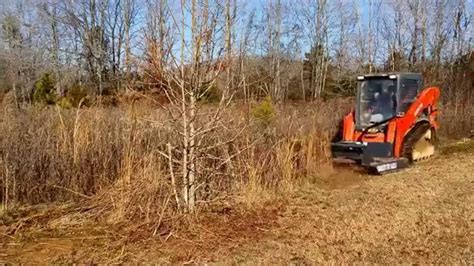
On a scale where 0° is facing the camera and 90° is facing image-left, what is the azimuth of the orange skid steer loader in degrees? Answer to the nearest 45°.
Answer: approximately 45°

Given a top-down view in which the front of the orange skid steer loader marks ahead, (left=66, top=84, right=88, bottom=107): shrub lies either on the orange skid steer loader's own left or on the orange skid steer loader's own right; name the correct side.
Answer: on the orange skid steer loader's own right

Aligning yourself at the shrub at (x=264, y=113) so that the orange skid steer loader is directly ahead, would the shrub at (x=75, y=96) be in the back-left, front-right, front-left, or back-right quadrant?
back-right
